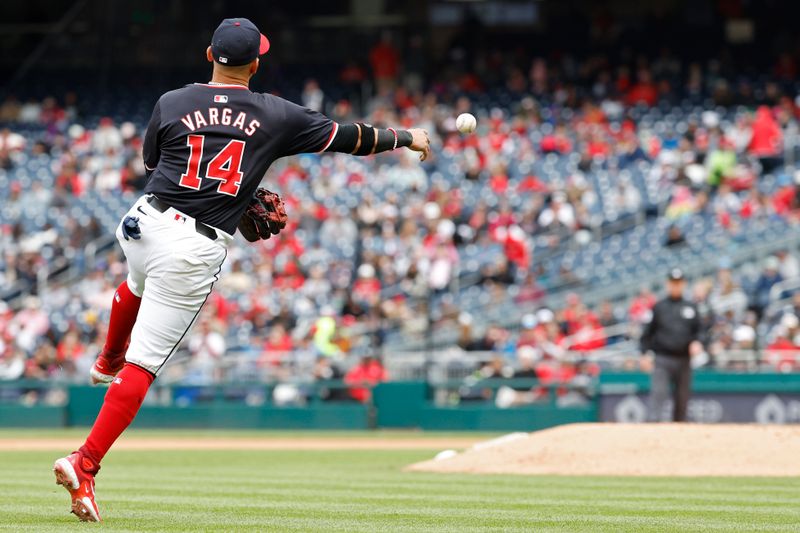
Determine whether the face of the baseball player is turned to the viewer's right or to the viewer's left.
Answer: to the viewer's right

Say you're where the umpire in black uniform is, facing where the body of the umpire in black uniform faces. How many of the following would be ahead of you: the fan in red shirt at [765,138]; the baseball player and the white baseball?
2

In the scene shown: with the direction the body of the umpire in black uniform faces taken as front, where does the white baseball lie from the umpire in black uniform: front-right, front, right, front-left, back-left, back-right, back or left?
front

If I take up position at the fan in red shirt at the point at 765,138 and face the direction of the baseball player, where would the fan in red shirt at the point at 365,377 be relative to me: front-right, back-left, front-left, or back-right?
front-right

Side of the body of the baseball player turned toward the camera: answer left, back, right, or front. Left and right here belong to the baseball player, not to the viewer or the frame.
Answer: back

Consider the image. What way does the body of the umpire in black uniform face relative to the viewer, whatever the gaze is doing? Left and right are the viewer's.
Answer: facing the viewer

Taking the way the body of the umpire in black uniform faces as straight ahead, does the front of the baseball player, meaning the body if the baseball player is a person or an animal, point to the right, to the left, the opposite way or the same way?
the opposite way

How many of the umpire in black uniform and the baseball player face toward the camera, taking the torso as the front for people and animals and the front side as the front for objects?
1

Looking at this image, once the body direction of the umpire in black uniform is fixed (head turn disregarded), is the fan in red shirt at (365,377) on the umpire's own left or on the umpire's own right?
on the umpire's own right

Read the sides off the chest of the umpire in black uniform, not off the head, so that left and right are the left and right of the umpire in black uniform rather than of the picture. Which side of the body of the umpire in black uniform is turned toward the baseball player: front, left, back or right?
front

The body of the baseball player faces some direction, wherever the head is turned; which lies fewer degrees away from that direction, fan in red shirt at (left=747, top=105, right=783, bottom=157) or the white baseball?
the fan in red shirt

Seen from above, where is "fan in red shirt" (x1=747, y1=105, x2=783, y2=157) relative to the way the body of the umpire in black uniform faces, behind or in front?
behind

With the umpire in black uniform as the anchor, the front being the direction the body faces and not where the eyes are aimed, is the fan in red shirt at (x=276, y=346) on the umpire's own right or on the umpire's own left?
on the umpire's own right
